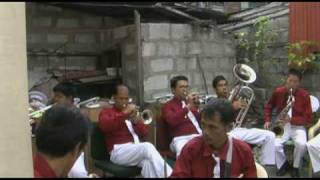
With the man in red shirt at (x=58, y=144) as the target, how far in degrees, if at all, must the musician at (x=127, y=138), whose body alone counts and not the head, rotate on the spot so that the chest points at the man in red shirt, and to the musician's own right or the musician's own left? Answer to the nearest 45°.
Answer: approximately 45° to the musician's own right

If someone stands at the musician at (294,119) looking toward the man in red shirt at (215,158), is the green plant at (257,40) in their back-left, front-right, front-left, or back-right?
back-right

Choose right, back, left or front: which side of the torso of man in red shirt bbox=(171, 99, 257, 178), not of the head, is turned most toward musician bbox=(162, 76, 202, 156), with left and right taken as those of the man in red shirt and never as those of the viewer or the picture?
back

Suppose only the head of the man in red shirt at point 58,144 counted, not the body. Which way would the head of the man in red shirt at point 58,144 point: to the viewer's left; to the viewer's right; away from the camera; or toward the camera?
away from the camera

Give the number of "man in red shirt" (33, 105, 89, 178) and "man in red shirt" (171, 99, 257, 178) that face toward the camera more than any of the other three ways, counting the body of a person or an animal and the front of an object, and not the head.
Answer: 1

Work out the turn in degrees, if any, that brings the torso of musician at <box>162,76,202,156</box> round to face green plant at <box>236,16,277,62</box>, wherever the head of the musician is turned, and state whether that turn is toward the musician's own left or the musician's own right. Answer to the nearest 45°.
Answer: approximately 90° to the musician's own left

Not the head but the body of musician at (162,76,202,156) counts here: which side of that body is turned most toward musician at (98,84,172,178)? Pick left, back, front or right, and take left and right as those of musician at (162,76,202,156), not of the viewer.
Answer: right

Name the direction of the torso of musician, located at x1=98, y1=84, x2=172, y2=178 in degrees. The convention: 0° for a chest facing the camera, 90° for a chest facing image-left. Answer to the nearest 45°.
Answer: approximately 315°

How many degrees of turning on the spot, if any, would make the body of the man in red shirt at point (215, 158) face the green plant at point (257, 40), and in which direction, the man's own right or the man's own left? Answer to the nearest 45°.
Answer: approximately 180°
